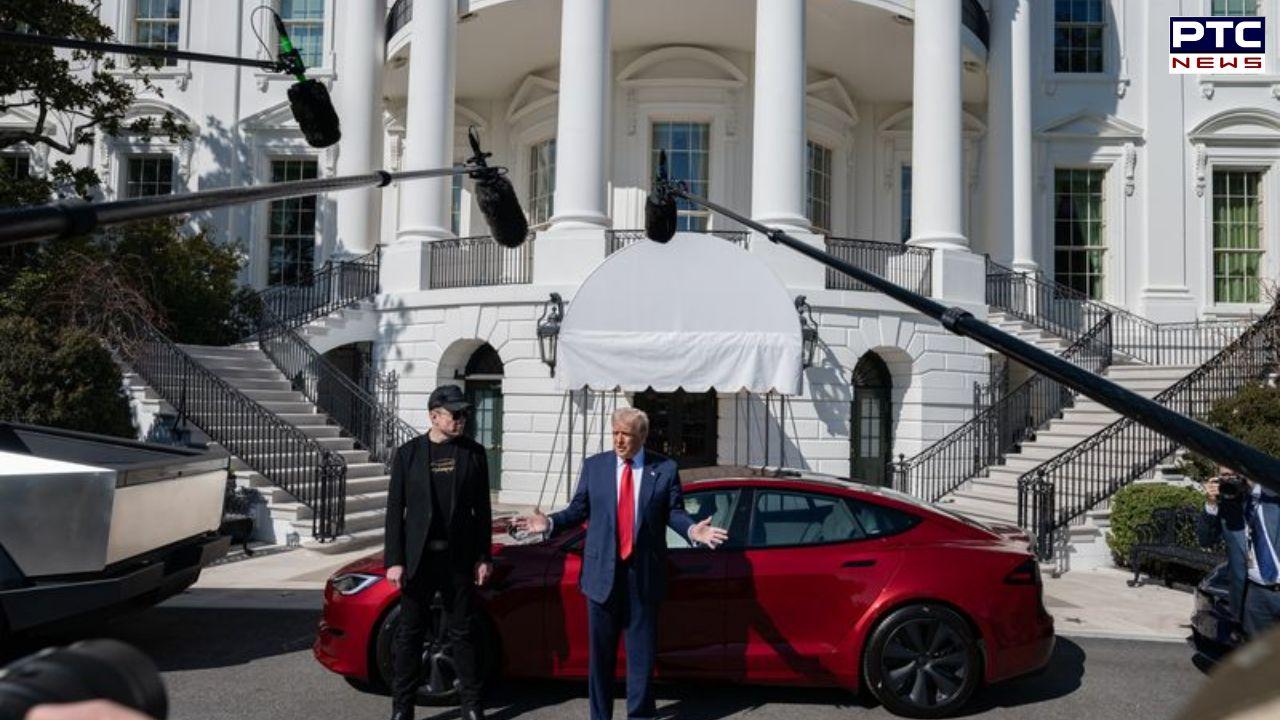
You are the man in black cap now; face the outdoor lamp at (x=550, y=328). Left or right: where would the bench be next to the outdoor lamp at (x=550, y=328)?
right

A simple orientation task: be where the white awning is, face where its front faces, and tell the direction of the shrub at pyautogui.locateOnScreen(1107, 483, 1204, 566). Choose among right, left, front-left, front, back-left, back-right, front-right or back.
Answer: left

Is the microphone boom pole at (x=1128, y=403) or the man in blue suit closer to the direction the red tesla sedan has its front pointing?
the man in blue suit

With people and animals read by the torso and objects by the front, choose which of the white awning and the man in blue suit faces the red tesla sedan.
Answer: the white awning

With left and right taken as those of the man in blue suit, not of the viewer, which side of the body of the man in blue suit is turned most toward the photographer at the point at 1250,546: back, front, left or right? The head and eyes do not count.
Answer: left

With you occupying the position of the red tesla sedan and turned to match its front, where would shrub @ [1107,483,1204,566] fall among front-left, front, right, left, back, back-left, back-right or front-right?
back-right

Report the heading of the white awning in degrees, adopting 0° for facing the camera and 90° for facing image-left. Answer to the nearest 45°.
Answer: approximately 0°

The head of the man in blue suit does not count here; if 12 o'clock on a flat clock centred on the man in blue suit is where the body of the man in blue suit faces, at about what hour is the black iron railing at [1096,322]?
The black iron railing is roughly at 7 o'clock from the man in blue suit.

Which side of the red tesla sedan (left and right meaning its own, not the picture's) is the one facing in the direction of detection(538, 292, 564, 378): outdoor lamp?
right

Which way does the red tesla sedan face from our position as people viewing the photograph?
facing to the left of the viewer

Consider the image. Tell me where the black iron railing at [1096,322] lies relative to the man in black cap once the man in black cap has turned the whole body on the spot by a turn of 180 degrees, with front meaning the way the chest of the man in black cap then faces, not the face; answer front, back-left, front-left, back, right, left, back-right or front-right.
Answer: front-right

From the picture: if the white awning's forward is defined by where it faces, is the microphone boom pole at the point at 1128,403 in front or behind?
in front

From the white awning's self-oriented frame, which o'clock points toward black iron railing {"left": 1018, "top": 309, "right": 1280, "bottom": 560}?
The black iron railing is roughly at 9 o'clock from the white awning.

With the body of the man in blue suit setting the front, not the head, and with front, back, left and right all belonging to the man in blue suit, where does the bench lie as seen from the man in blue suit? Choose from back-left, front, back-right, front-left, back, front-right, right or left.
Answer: back-left

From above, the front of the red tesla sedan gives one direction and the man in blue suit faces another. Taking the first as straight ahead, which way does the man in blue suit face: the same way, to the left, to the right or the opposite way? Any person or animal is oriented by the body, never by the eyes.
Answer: to the left

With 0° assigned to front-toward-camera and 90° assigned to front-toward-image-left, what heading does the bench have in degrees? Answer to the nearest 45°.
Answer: approximately 45°

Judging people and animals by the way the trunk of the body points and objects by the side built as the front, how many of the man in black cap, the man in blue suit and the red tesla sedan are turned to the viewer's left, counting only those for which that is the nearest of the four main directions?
1
